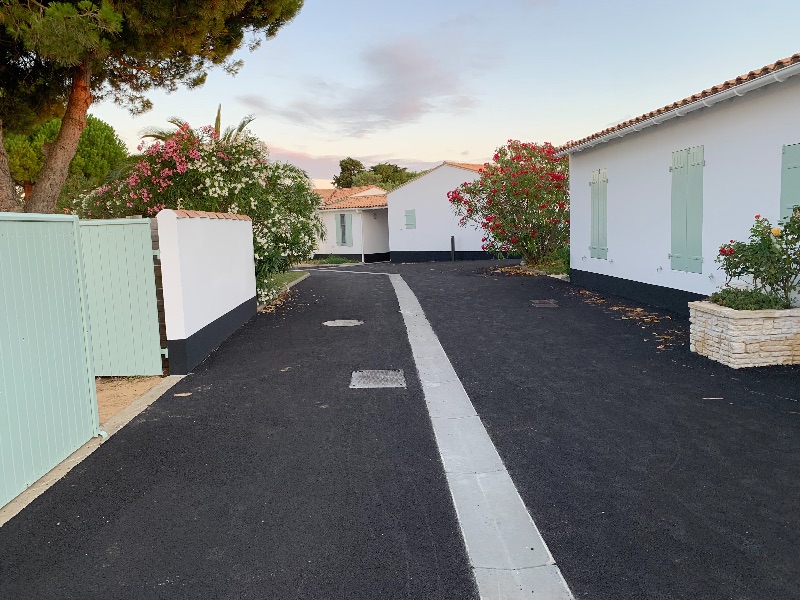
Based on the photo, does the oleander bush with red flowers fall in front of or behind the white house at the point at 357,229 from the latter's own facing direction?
in front

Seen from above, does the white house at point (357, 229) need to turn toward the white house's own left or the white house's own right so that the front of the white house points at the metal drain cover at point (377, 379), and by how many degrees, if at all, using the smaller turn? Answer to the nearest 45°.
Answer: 0° — it already faces it

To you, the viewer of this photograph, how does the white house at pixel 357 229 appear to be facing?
facing the viewer

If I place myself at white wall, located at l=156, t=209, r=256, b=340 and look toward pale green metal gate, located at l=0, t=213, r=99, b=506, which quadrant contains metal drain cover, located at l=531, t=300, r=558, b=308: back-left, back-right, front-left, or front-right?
back-left

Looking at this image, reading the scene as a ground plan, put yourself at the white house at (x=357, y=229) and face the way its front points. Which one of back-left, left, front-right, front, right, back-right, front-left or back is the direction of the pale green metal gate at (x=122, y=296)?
front

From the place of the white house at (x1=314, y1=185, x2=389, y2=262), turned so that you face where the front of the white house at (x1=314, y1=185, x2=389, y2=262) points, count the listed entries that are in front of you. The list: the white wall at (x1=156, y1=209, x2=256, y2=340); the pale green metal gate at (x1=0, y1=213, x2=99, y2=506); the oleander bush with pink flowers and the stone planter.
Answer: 4

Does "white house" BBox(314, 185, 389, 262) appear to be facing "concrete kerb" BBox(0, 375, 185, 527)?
yes

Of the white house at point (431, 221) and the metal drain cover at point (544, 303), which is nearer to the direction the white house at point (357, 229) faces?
the metal drain cover

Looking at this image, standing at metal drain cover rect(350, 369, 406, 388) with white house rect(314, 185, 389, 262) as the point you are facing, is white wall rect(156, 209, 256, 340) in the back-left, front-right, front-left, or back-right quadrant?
front-left

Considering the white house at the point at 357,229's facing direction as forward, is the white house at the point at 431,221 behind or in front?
in front

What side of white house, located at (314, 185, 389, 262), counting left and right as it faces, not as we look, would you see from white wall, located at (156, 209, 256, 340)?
front

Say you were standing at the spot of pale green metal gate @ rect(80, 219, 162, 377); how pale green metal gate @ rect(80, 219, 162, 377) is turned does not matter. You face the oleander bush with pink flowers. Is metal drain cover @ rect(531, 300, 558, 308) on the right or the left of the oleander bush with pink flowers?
right

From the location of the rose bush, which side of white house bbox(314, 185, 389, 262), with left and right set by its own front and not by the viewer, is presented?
front

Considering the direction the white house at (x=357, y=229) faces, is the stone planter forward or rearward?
forward

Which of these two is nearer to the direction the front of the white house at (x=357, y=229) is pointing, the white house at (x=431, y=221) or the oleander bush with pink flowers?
the oleander bush with pink flowers

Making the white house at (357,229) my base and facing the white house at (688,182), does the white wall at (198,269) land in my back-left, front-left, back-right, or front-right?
front-right
